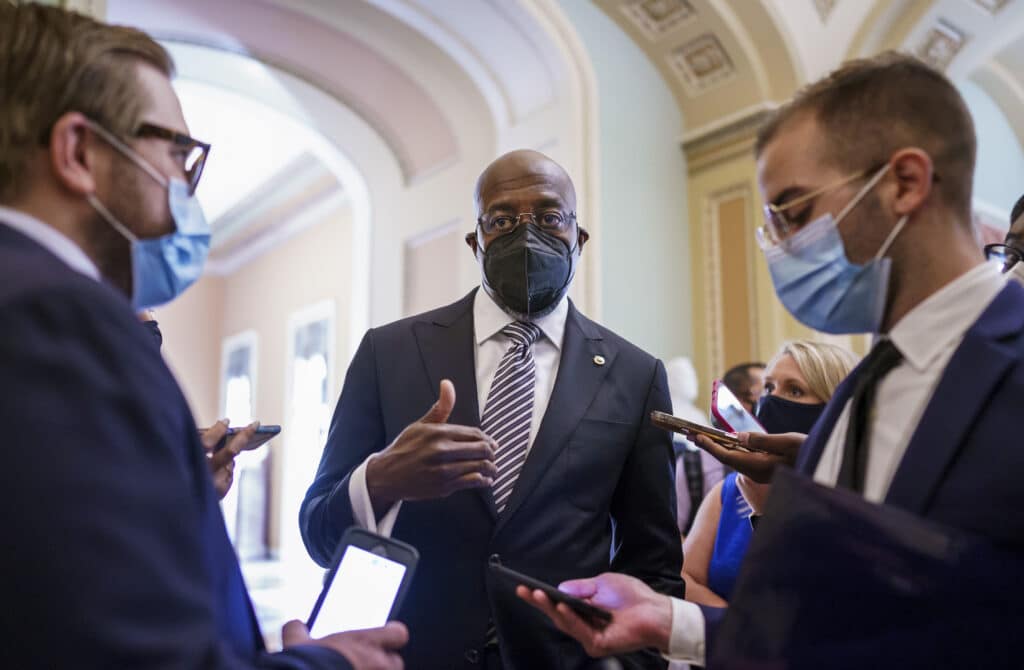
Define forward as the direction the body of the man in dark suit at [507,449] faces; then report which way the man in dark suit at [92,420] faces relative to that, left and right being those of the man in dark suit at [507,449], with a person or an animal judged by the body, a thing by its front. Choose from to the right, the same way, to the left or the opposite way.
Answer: to the left

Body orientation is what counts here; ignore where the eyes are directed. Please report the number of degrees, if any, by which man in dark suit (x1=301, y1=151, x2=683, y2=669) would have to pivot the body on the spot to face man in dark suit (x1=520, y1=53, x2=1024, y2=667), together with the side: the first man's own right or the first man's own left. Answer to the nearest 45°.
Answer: approximately 45° to the first man's own left

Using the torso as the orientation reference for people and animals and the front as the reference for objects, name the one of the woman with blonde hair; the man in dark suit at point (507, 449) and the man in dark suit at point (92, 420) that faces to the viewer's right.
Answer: the man in dark suit at point (92, 420)

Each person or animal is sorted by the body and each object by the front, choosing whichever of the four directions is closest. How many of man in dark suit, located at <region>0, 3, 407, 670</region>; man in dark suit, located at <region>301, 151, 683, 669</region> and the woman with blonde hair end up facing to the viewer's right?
1

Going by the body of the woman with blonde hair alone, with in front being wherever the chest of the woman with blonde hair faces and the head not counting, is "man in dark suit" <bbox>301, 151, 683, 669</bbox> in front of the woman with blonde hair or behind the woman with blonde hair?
in front

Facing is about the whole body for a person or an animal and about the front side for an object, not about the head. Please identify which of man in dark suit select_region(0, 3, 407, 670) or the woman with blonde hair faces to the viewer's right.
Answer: the man in dark suit

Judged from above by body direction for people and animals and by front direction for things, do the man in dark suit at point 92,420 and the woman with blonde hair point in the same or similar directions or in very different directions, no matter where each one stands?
very different directions

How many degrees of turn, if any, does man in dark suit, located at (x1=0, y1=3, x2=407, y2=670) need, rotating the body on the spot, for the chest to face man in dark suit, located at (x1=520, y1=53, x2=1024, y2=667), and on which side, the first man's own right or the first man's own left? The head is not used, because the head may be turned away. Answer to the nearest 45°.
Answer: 0° — they already face them

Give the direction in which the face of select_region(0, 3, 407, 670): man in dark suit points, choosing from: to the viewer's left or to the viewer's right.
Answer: to the viewer's right

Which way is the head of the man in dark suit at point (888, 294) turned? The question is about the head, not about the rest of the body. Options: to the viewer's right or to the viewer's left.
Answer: to the viewer's left

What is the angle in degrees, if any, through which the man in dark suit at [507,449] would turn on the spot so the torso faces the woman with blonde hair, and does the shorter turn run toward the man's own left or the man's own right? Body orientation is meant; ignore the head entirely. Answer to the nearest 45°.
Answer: approximately 135° to the man's own left

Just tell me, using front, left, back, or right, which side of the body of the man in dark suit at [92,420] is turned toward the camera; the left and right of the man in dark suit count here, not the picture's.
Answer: right

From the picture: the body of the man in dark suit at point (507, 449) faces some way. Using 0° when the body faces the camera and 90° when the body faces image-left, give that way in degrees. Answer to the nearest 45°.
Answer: approximately 0°
